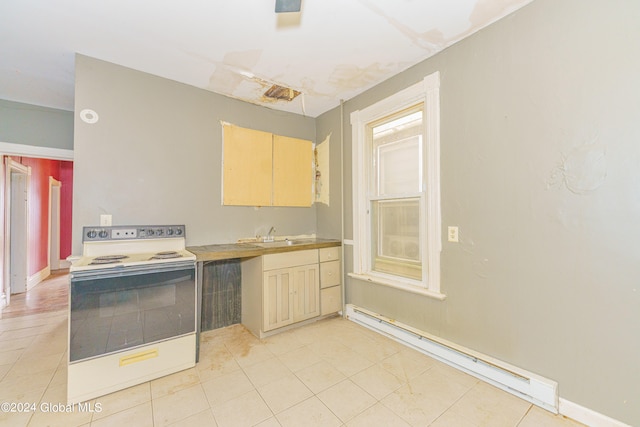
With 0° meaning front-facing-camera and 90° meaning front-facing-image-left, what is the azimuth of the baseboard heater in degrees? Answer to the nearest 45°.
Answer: approximately 45°

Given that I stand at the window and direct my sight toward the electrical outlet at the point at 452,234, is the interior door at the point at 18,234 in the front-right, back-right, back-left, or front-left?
back-right

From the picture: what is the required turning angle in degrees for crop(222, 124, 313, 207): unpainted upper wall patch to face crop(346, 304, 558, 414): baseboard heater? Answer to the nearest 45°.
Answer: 0° — it already faces it

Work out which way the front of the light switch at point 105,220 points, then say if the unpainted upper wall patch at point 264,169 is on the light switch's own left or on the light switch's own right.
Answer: on the light switch's own left

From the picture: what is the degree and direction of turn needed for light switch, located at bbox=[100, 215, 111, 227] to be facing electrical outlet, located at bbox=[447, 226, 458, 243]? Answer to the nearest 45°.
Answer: approximately 45° to its left

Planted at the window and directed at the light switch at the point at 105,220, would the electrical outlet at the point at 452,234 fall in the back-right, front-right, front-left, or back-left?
back-left
